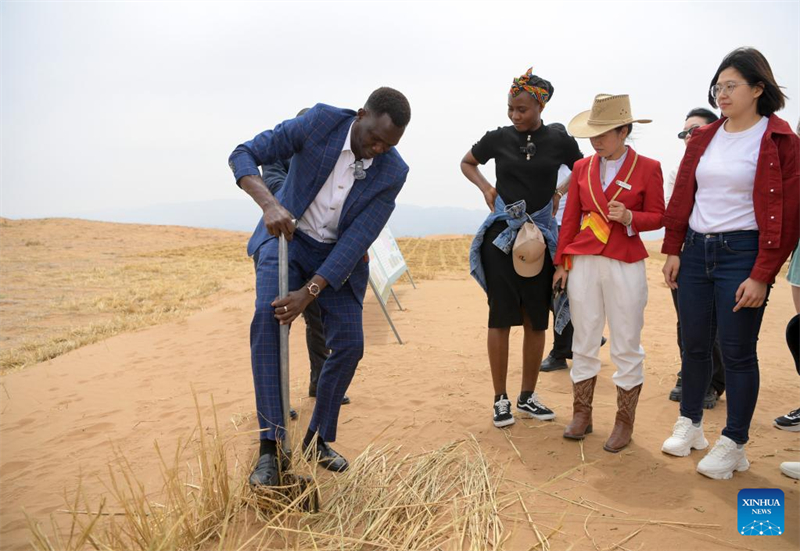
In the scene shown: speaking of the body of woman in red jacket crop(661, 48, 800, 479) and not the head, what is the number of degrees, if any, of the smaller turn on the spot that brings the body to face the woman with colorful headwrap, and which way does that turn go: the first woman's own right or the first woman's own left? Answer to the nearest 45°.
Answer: approximately 45° to the first woman's own right

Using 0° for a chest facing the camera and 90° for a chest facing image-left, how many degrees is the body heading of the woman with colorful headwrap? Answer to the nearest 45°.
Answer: approximately 0°

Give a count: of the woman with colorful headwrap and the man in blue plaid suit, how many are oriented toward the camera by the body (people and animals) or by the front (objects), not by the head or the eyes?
2

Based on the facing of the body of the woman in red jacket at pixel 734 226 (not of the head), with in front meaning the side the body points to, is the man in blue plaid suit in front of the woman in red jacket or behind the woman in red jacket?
in front

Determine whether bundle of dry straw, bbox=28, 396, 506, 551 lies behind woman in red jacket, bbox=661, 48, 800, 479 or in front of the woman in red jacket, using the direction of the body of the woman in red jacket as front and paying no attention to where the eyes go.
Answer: in front

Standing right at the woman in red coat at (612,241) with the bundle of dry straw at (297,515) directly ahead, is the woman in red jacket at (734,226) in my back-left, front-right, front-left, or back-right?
back-left

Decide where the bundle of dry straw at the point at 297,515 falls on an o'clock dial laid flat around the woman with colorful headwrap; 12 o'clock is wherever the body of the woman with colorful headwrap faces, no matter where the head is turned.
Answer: The bundle of dry straw is roughly at 1 o'clock from the woman with colorful headwrap.

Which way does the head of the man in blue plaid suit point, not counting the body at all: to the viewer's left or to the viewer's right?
to the viewer's right

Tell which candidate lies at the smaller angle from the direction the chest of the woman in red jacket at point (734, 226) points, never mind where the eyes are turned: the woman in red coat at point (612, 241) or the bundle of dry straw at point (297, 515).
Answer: the bundle of dry straw

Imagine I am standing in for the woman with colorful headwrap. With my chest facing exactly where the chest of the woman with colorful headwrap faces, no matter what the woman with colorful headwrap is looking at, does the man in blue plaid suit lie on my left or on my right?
on my right

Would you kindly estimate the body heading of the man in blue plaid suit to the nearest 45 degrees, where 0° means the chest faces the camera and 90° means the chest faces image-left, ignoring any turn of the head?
approximately 0°

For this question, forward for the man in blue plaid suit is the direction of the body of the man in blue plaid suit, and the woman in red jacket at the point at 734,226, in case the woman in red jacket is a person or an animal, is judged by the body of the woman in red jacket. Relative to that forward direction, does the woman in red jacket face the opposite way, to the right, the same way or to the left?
to the right

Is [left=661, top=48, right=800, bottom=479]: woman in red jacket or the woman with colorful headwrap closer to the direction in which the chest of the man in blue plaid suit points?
the woman in red jacket

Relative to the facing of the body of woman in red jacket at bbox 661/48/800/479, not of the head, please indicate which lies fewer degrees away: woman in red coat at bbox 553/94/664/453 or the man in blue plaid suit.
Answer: the man in blue plaid suit
